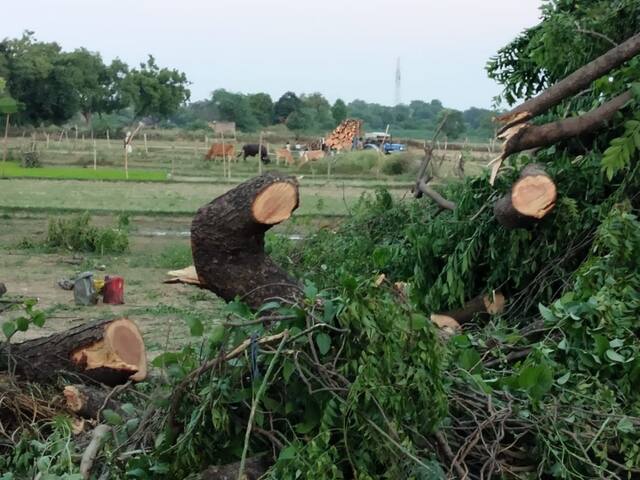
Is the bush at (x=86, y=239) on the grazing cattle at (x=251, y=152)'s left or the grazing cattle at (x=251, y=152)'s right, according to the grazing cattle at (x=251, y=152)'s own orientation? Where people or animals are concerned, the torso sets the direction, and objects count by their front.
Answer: on its right

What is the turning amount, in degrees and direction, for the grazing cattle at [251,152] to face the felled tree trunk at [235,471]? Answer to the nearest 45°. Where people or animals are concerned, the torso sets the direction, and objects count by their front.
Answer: approximately 90° to its right

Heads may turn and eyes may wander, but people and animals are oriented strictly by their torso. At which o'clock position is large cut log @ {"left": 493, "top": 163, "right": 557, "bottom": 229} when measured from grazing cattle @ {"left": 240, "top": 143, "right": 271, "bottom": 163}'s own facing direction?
The large cut log is roughly at 3 o'clock from the grazing cattle.

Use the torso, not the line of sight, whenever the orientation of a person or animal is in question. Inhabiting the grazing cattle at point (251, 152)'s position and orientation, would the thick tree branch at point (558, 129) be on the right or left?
on its right

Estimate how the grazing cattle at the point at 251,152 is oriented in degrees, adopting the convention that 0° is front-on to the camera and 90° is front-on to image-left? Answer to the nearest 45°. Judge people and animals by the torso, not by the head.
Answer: approximately 270°

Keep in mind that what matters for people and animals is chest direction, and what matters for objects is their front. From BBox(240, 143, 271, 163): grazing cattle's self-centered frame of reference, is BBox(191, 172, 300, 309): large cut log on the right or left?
on its right
